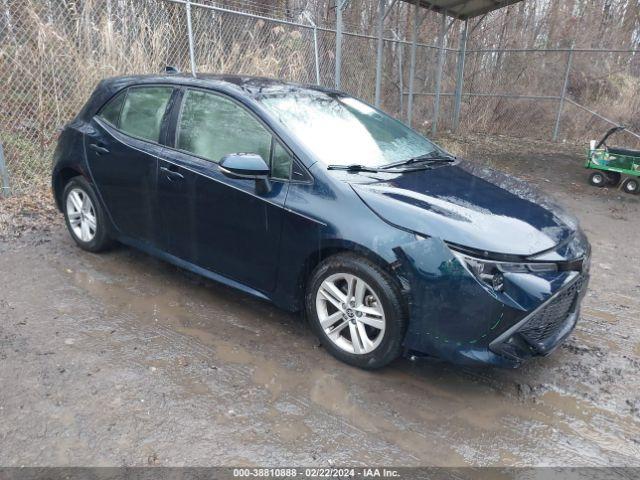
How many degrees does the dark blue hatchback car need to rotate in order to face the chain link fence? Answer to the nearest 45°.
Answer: approximately 135° to its left

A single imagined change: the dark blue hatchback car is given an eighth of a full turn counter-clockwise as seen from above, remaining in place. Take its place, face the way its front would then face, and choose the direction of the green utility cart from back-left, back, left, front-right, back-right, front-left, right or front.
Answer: front-left
